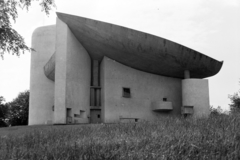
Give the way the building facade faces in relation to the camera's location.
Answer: facing the viewer and to the right of the viewer
